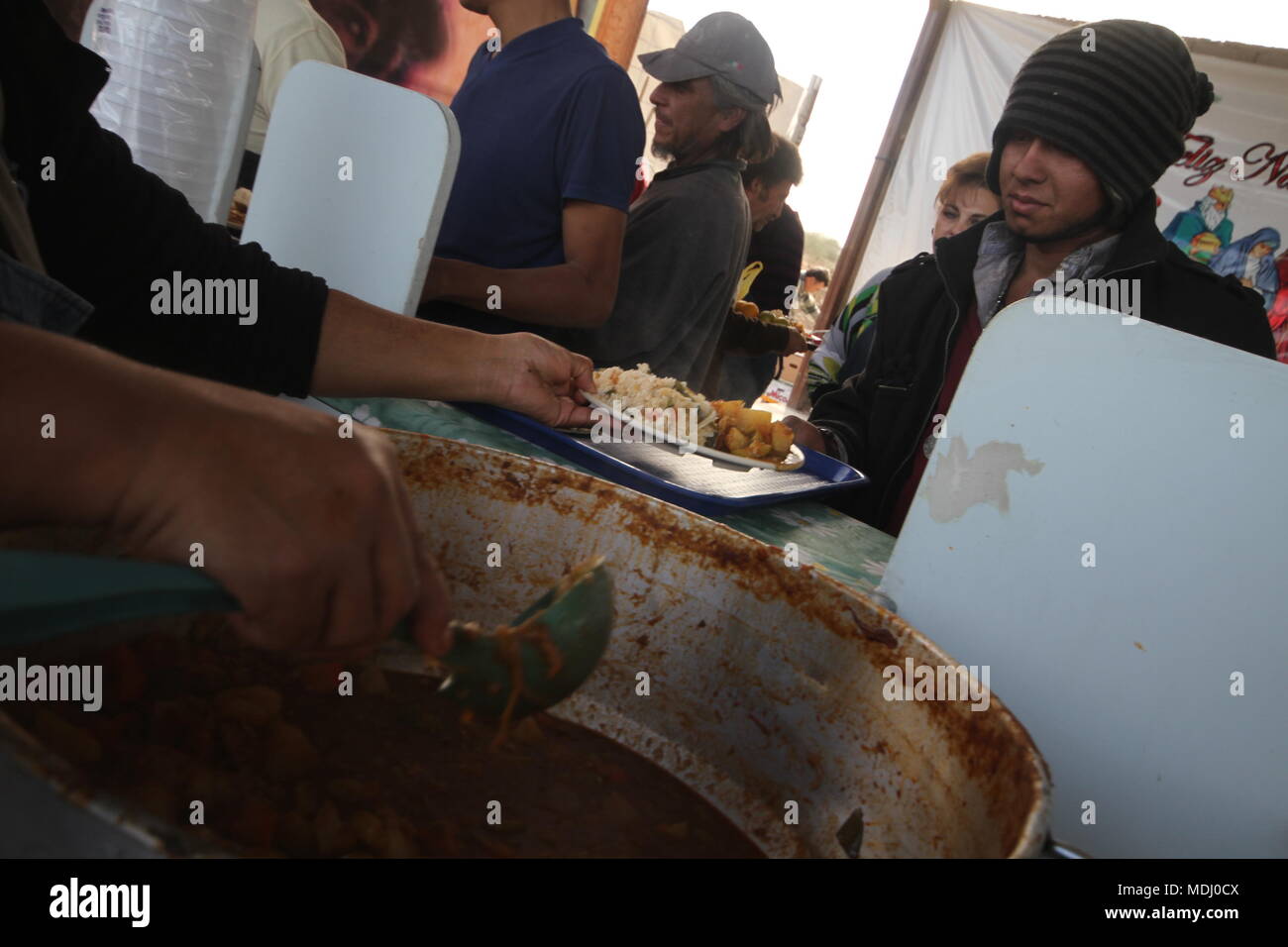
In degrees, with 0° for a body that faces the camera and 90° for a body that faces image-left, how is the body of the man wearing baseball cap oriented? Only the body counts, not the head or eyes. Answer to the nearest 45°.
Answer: approximately 90°

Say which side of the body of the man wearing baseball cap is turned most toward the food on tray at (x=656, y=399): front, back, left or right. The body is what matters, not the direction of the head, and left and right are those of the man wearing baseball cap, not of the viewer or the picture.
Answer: left

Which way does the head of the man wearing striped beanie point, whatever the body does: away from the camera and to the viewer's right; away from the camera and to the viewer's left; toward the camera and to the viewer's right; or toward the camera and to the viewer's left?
toward the camera and to the viewer's left

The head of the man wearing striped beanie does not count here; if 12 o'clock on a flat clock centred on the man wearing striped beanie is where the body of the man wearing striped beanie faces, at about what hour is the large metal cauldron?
The large metal cauldron is roughly at 11 o'clock from the man wearing striped beanie.

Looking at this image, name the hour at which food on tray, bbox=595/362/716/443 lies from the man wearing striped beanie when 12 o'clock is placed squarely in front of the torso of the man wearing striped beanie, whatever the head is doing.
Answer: The food on tray is roughly at 12 o'clock from the man wearing striped beanie.

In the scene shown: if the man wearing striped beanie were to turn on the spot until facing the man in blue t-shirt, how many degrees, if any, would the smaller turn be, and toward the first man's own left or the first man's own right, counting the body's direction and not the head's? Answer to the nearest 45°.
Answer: approximately 45° to the first man's own right

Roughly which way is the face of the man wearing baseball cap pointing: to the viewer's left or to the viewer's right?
to the viewer's left

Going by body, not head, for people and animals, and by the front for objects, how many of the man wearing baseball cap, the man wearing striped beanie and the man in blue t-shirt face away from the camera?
0

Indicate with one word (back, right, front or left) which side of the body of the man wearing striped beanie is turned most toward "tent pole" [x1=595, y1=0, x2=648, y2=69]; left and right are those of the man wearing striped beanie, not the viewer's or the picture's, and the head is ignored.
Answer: right

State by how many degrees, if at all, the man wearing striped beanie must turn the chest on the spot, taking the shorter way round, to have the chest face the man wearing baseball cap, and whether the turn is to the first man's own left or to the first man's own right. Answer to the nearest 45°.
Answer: approximately 90° to the first man's own right

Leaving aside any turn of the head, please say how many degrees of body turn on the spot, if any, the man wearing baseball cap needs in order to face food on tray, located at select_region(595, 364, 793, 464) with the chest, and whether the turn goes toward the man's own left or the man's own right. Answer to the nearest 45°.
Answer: approximately 90° to the man's own left

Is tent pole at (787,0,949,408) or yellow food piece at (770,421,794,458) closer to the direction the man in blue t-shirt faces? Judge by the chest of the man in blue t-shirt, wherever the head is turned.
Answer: the yellow food piece

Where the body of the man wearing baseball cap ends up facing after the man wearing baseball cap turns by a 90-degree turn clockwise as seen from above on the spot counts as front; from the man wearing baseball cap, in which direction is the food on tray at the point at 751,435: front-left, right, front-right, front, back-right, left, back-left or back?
back
